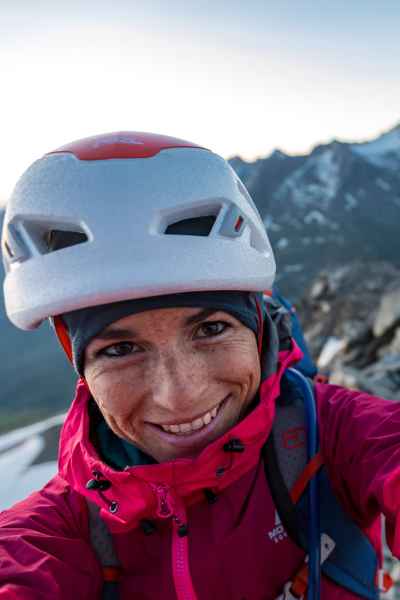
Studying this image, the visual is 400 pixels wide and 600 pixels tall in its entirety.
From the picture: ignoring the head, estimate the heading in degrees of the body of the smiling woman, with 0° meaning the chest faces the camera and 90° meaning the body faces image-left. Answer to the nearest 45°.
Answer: approximately 0°
